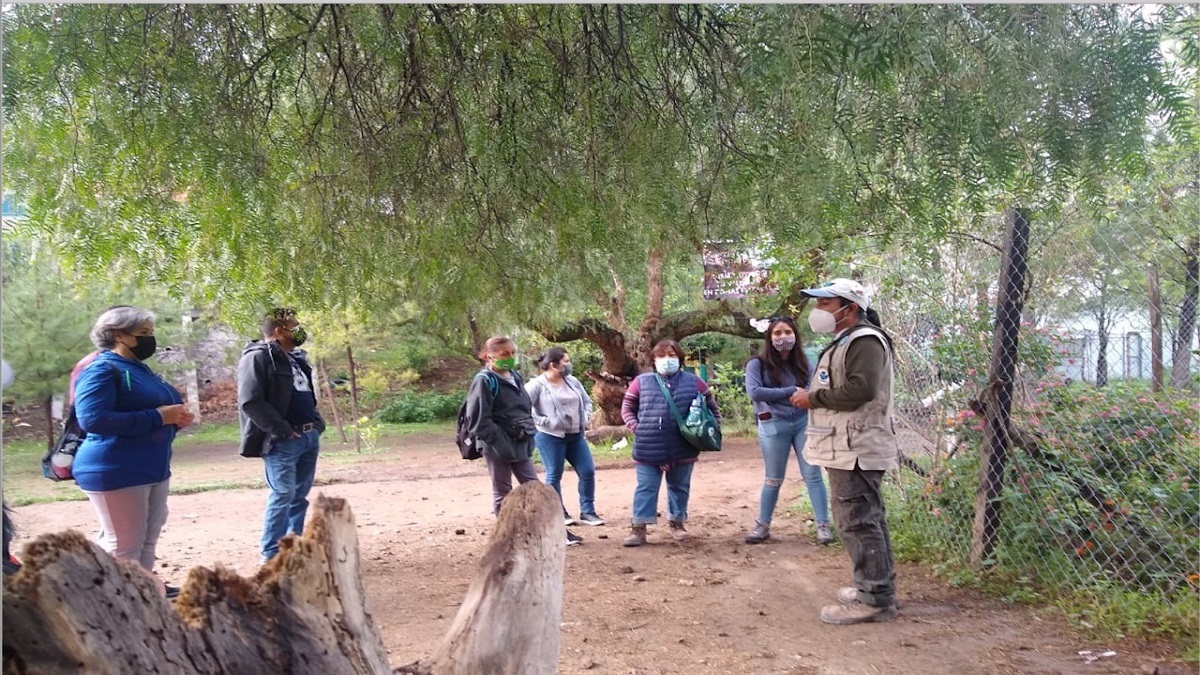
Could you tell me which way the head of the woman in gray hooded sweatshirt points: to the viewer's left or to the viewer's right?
to the viewer's right

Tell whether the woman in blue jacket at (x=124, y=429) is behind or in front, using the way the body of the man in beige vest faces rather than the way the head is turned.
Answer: in front

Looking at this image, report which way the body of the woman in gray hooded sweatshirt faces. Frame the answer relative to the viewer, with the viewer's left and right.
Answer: facing the viewer and to the right of the viewer

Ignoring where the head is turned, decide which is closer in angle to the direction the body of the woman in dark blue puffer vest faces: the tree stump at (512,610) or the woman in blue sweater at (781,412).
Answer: the tree stump

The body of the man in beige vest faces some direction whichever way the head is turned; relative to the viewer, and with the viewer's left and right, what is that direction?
facing to the left of the viewer

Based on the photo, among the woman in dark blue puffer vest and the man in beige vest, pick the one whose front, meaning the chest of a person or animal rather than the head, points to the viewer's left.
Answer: the man in beige vest

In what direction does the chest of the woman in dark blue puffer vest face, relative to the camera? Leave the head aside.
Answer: toward the camera

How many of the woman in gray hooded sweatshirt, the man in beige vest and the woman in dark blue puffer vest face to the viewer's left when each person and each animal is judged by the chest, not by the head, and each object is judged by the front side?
1

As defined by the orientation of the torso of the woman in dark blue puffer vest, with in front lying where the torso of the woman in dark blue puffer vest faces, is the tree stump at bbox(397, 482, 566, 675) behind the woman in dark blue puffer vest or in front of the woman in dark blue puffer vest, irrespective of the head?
in front

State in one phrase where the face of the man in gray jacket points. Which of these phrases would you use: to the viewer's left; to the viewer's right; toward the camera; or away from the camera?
to the viewer's right

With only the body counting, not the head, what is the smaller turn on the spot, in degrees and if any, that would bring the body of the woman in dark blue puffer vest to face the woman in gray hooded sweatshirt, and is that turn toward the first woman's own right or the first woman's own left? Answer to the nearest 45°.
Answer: approximately 135° to the first woman's own right

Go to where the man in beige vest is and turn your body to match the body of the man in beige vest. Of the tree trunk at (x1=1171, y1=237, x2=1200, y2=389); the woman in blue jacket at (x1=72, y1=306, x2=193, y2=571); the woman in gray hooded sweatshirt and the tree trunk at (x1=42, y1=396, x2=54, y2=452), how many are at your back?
1

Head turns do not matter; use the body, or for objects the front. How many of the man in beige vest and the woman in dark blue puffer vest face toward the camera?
1

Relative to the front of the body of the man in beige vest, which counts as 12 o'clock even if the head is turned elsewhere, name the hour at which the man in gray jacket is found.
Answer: The man in gray jacket is roughly at 12 o'clock from the man in beige vest.

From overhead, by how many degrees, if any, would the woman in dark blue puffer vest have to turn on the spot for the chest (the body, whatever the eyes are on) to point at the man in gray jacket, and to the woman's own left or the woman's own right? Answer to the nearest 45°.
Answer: approximately 45° to the woman's own right

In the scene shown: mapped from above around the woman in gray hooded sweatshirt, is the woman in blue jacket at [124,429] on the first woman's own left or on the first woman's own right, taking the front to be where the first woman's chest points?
on the first woman's own right
